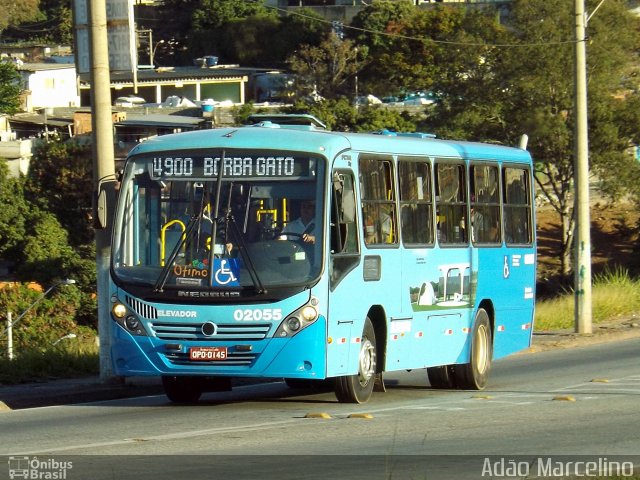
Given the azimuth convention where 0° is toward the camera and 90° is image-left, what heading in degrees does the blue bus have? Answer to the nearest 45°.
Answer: approximately 45°

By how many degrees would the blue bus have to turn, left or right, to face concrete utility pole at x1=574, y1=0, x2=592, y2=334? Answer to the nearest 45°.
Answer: approximately 180°

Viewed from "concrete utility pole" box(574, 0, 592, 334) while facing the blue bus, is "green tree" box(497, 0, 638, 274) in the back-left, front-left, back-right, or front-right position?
back-right

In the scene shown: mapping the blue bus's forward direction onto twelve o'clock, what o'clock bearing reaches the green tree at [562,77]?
The green tree is roughly at 5 o'clock from the blue bus.

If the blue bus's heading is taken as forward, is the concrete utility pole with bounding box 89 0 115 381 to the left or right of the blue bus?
on its right
